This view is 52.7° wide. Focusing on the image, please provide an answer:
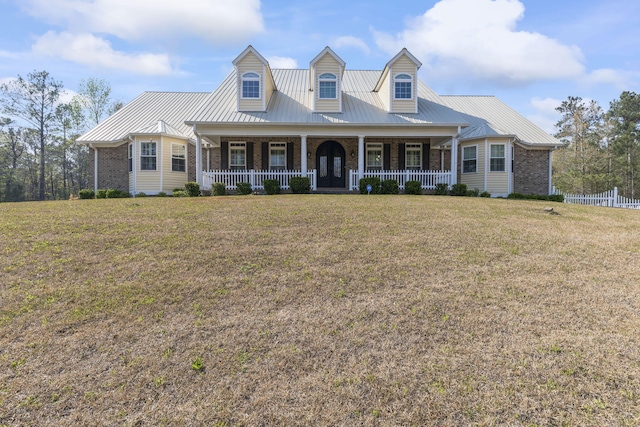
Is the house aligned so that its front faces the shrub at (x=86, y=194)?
no

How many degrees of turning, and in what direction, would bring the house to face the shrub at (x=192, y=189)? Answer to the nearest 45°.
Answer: approximately 45° to its right

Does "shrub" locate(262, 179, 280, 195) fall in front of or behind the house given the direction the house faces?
in front

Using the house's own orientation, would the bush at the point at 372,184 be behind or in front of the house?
in front

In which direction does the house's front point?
toward the camera

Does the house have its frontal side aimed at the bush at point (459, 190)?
no

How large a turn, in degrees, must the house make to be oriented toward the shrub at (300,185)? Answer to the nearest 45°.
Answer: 0° — it already faces it

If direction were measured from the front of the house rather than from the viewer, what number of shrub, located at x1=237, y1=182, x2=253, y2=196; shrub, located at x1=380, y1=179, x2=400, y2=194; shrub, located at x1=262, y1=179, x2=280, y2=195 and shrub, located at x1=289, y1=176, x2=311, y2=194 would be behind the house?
0

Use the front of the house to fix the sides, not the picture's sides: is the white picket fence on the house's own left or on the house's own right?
on the house's own left

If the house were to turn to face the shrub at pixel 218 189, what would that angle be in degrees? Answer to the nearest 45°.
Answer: approximately 45° to its right
